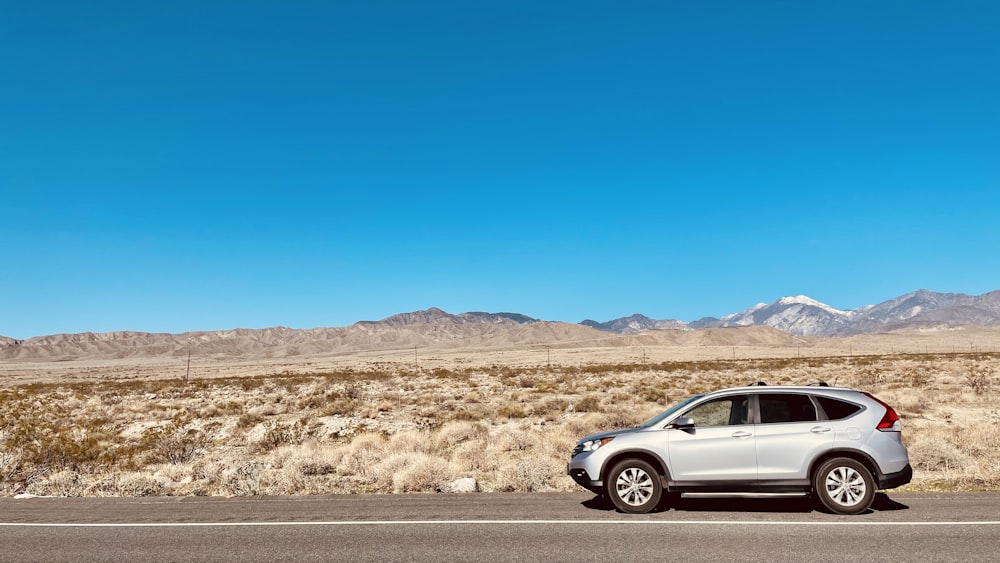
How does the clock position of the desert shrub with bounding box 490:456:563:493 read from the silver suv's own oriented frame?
The desert shrub is roughly at 1 o'clock from the silver suv.

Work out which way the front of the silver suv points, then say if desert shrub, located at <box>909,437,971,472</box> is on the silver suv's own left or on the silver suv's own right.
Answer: on the silver suv's own right

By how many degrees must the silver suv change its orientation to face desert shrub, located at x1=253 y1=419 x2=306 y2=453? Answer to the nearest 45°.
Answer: approximately 45° to its right

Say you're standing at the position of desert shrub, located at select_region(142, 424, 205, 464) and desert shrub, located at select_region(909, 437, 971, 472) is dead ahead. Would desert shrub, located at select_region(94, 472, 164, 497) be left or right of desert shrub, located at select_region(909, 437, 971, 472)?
right

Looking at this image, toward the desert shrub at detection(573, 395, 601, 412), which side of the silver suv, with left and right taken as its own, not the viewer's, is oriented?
right

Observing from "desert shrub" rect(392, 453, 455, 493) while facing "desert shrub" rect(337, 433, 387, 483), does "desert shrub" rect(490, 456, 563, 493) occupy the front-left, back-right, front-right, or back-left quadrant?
back-right

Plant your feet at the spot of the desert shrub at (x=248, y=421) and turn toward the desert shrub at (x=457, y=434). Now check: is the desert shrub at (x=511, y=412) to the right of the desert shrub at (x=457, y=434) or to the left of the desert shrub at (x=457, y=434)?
left

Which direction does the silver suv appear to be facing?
to the viewer's left
